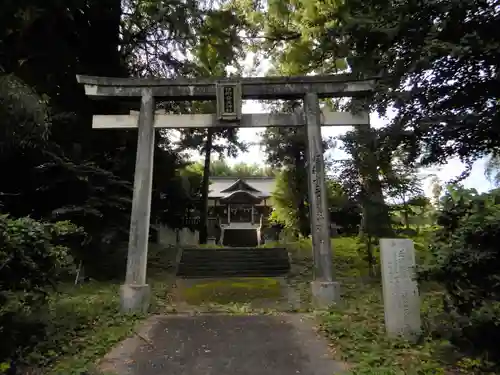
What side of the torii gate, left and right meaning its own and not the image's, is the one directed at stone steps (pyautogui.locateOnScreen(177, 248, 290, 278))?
back

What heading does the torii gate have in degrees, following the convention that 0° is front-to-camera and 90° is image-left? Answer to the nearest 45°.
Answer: approximately 0°

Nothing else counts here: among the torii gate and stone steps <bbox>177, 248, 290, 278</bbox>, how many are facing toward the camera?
2

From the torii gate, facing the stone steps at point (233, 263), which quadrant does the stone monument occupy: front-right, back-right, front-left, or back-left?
back-right

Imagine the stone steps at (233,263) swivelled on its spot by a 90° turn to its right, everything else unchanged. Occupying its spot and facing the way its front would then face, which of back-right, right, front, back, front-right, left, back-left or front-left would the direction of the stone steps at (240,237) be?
right

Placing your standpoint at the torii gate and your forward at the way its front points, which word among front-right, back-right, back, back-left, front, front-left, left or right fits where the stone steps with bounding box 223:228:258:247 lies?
back

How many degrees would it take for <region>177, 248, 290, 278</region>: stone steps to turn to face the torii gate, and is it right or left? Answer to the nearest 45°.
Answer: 0° — it already faces it
